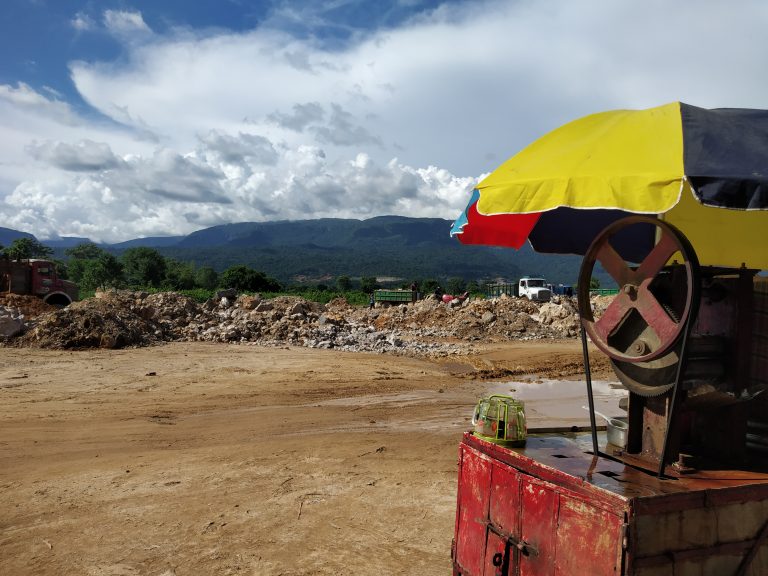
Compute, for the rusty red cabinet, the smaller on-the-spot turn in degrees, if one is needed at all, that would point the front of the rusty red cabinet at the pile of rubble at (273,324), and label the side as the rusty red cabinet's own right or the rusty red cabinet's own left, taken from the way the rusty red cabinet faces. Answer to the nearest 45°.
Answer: approximately 90° to the rusty red cabinet's own right

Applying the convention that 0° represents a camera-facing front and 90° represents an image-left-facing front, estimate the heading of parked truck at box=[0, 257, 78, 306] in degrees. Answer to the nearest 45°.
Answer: approximately 270°

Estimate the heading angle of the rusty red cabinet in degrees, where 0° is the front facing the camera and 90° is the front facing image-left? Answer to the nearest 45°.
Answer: approximately 45°

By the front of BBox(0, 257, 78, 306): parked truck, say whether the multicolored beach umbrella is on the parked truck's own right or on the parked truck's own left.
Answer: on the parked truck's own right

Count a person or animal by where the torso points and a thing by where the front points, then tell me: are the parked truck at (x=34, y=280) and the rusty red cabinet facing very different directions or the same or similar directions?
very different directions
